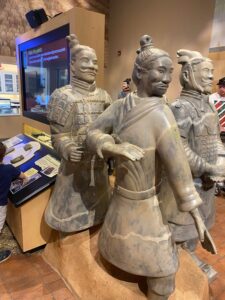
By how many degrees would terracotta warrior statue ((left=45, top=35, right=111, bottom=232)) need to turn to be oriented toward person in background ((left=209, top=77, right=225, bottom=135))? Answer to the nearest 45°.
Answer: approximately 90° to its left

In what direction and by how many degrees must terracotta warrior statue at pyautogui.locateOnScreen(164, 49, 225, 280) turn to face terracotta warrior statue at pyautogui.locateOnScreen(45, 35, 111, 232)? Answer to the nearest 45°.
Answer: approximately 135° to its right

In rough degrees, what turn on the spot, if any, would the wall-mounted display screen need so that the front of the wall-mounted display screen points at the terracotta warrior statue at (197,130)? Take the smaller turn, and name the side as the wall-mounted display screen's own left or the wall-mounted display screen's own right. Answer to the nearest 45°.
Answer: approximately 90° to the wall-mounted display screen's own left
